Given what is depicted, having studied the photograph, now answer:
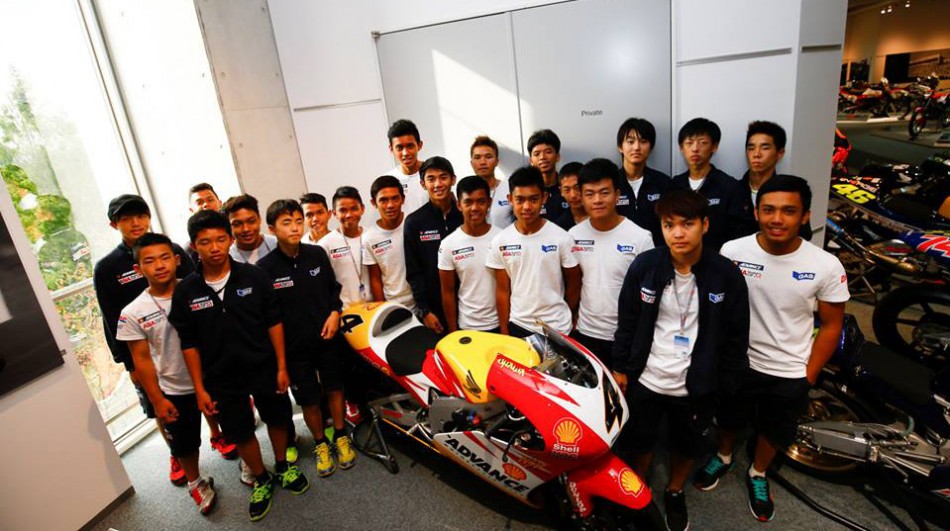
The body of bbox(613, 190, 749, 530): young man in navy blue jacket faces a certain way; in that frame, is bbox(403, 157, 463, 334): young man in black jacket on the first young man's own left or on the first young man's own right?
on the first young man's own right

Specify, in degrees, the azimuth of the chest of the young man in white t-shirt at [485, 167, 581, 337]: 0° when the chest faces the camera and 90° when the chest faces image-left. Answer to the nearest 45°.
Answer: approximately 0°

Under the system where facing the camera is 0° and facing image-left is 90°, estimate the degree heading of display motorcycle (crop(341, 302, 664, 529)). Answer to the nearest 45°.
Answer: approximately 315°

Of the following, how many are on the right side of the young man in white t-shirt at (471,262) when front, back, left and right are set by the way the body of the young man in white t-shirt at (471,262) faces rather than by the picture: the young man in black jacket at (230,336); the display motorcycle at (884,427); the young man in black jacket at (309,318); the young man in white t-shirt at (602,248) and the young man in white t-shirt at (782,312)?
2

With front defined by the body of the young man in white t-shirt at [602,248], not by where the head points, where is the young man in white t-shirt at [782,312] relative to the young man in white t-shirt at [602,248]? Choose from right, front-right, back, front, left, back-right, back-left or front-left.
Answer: left

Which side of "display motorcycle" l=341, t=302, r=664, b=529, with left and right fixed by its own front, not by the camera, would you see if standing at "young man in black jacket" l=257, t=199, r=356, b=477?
back

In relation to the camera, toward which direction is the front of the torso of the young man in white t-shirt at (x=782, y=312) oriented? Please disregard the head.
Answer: toward the camera

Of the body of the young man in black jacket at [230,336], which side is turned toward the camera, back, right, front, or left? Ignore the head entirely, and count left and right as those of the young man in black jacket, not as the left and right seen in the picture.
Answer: front
